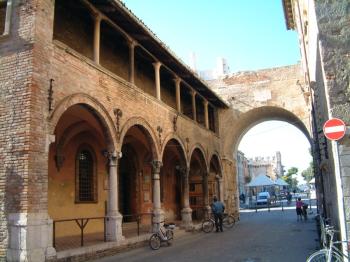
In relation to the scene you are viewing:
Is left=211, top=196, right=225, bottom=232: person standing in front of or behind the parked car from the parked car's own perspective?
in front

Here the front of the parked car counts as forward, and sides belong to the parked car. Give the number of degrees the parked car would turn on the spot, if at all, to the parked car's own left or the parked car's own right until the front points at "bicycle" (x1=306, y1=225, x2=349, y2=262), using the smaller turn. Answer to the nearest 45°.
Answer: approximately 45° to the parked car's own left

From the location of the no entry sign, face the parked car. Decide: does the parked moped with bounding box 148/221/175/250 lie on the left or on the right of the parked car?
left

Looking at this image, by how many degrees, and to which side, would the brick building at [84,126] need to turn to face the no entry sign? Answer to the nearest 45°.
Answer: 0° — it already faces it

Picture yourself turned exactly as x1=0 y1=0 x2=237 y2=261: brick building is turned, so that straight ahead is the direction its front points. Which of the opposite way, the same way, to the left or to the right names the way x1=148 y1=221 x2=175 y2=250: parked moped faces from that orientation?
to the right

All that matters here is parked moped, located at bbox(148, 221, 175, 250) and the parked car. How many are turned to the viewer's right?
0

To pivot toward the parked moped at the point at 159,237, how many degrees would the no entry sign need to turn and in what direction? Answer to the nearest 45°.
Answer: approximately 135° to its right

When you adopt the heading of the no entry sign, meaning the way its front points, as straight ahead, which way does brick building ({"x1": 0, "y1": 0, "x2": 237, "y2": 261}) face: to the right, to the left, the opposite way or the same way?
to the left

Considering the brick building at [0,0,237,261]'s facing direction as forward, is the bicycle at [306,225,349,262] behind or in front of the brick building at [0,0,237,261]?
in front

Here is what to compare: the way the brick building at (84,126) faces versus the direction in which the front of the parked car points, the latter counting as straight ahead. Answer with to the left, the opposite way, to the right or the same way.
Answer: to the left

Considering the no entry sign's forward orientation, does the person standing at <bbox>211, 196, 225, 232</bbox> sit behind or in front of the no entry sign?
behind
